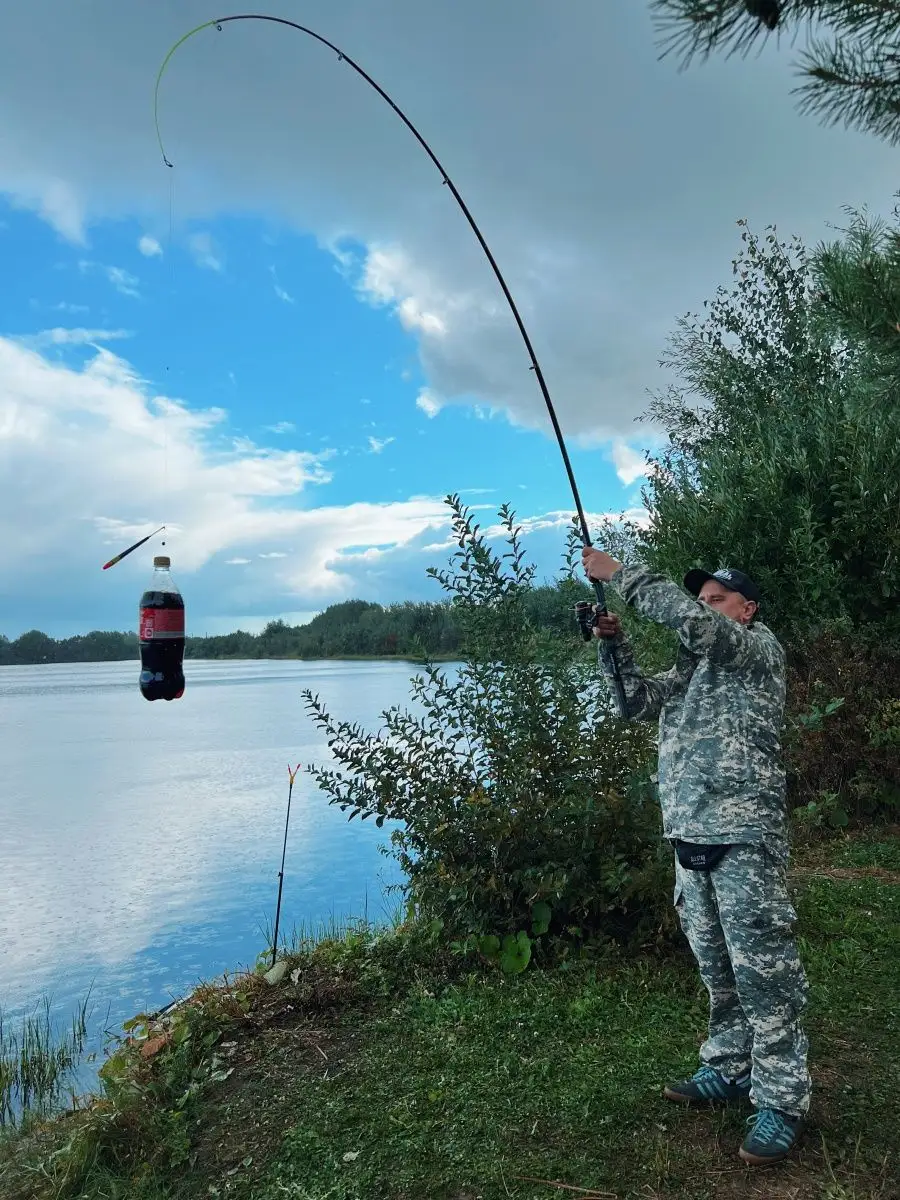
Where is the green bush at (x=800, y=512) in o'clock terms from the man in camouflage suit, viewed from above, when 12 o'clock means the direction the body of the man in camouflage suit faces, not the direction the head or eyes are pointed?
The green bush is roughly at 5 o'clock from the man in camouflage suit.

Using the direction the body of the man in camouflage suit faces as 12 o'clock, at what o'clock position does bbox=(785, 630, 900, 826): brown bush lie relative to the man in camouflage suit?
The brown bush is roughly at 5 o'clock from the man in camouflage suit.

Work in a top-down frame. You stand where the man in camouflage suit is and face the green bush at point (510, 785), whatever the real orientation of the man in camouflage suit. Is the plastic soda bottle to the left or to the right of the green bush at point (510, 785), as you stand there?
left

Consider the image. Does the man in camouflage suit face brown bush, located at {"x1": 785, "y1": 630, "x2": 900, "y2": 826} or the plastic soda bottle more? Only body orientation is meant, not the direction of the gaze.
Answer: the plastic soda bottle

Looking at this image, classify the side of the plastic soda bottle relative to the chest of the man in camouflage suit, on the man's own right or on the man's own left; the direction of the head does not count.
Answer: on the man's own right

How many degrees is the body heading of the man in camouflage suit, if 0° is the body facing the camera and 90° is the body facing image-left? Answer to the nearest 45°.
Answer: approximately 45°

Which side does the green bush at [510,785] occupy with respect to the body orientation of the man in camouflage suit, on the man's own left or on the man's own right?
on the man's own right
